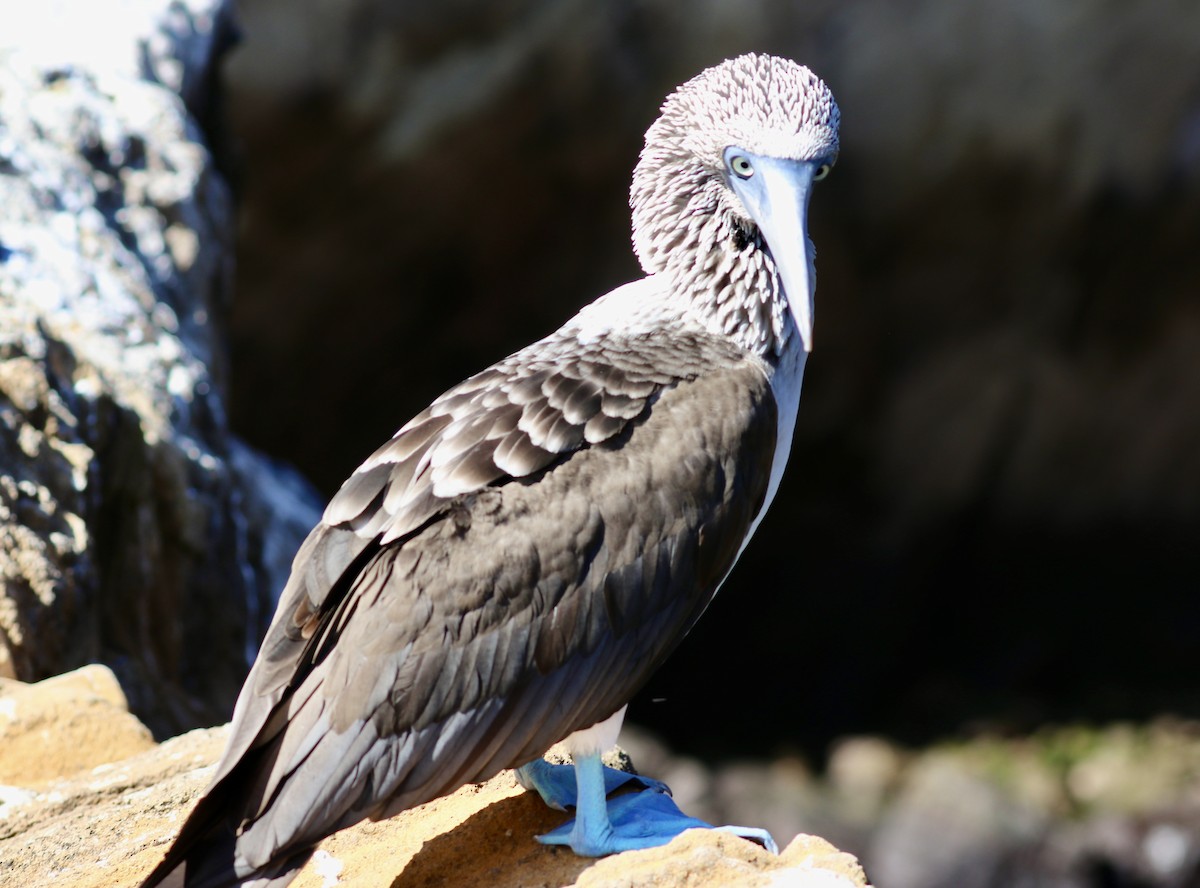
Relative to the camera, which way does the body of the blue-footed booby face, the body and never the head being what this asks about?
to the viewer's right
